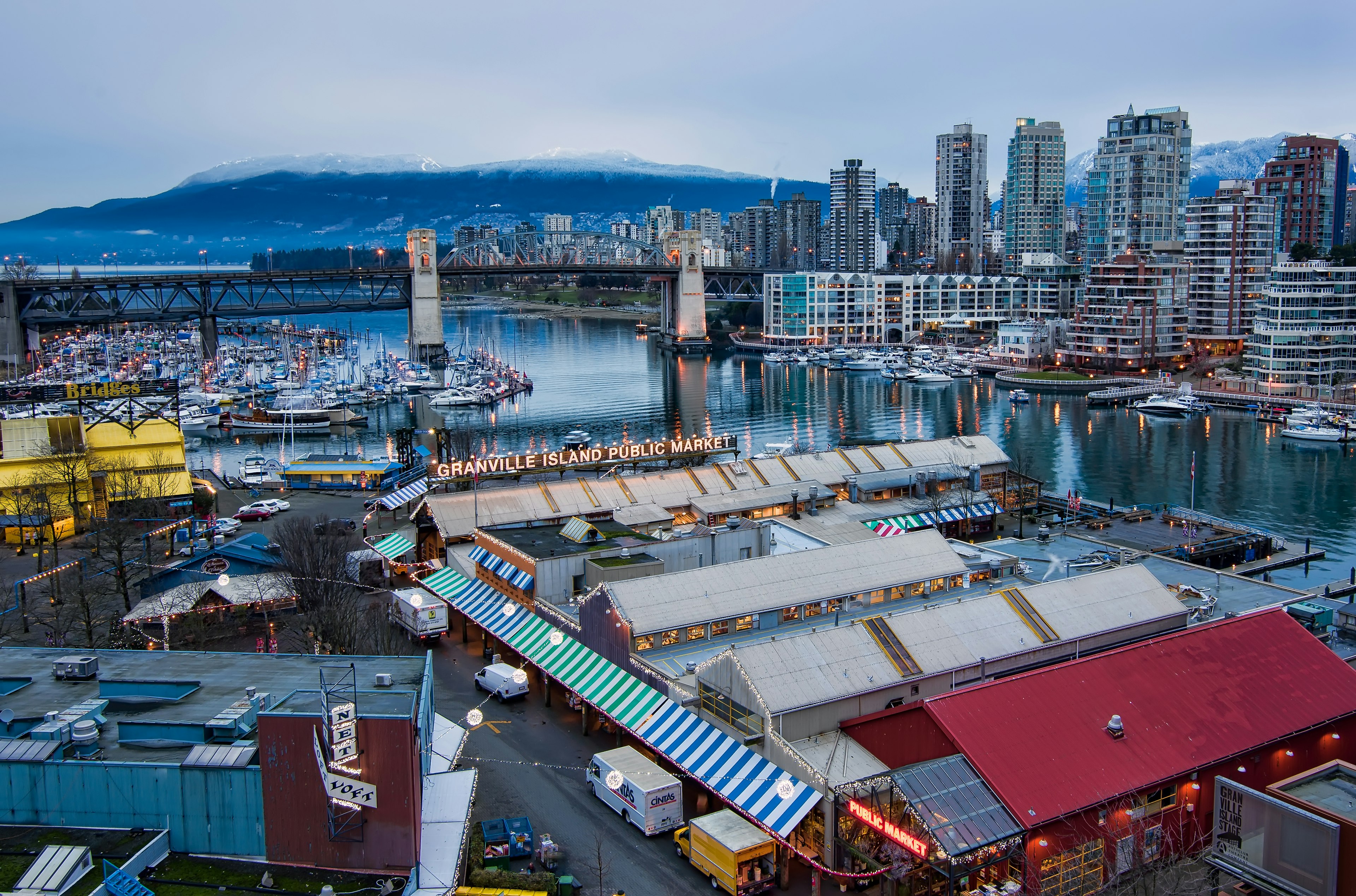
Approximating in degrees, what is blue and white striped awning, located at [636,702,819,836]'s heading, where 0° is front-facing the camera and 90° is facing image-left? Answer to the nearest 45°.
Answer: approximately 45°

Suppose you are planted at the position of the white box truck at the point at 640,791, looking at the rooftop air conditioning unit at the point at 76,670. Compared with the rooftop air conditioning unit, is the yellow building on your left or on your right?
right

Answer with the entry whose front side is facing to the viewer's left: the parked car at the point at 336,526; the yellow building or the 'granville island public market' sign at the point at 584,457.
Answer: the parked car

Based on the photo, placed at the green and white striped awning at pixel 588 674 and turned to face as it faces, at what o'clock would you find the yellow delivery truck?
The yellow delivery truck is roughly at 10 o'clock from the green and white striped awning.

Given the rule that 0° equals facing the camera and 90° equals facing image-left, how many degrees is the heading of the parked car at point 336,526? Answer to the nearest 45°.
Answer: approximately 90°
